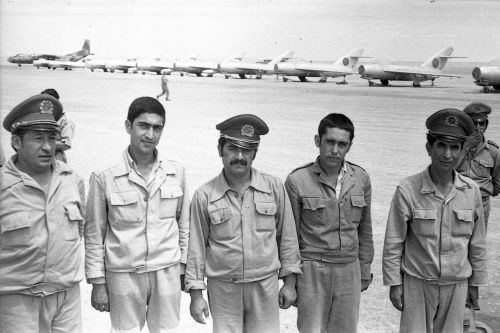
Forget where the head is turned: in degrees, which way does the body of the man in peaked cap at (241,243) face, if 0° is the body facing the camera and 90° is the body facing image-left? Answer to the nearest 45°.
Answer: approximately 0°

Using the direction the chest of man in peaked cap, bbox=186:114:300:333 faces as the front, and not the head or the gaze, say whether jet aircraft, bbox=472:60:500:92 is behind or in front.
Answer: behind

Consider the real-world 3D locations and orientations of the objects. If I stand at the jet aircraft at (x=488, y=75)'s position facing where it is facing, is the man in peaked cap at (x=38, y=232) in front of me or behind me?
in front

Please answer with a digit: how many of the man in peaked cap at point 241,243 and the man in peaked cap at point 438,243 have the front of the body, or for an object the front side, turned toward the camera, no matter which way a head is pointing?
2

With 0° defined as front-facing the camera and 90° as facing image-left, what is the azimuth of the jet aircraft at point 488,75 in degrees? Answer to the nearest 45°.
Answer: approximately 45°

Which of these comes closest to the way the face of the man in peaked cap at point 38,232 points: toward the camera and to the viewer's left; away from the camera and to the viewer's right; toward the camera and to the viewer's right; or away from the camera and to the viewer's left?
toward the camera and to the viewer's right

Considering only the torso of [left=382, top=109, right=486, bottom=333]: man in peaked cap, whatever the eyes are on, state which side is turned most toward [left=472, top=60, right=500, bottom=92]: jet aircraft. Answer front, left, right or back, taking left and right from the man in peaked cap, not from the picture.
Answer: back

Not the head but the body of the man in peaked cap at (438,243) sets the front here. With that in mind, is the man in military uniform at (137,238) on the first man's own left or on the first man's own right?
on the first man's own right

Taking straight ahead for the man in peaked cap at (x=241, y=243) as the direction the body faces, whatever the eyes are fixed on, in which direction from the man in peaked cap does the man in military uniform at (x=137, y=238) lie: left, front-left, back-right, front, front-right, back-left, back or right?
right

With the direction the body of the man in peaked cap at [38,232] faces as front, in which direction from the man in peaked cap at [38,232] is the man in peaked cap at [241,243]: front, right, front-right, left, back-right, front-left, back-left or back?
front-left

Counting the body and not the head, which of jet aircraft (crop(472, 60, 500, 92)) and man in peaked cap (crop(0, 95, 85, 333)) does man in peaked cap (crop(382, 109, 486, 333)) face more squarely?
the man in peaked cap

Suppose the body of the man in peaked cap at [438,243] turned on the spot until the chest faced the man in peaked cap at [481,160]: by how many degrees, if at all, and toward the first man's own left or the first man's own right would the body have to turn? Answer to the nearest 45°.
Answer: approximately 180°

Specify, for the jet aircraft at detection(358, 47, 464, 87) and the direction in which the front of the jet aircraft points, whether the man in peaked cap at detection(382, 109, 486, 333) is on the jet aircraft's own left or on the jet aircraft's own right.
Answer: on the jet aircraft's own left
